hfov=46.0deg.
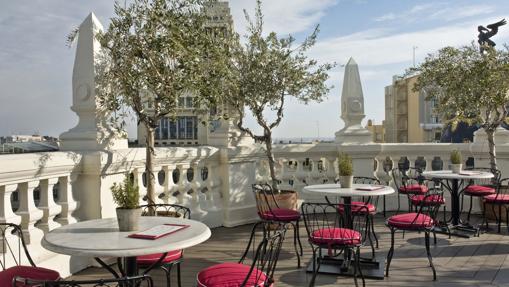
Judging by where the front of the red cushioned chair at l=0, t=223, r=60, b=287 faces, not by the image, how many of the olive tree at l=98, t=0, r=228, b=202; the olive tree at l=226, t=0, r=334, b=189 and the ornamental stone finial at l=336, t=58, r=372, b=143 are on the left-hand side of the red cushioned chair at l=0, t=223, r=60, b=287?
3

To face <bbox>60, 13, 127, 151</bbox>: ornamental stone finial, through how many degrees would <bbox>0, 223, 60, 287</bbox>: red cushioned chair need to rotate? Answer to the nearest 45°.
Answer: approximately 135° to its left

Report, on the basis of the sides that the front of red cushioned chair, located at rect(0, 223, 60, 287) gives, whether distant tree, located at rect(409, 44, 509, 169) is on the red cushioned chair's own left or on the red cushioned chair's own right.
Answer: on the red cushioned chair's own left

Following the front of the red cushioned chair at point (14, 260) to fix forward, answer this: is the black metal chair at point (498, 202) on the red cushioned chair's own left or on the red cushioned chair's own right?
on the red cushioned chair's own left

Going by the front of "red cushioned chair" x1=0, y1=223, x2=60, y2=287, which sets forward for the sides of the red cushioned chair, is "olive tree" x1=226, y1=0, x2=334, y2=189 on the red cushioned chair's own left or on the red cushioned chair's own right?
on the red cushioned chair's own left

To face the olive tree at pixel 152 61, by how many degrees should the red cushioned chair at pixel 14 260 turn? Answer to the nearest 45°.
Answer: approximately 90° to its left

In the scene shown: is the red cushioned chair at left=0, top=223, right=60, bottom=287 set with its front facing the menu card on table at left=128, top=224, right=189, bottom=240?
yes

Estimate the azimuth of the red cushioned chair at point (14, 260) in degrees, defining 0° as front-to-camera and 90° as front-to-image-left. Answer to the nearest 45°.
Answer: approximately 315°

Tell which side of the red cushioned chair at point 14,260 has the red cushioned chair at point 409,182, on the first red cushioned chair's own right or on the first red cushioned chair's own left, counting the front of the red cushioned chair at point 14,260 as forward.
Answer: on the first red cushioned chair's own left

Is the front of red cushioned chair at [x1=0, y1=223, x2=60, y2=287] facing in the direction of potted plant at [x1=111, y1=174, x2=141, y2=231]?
yes
